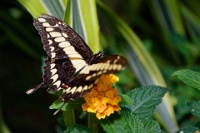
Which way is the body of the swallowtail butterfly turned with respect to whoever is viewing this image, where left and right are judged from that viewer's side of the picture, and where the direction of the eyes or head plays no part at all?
facing away from the viewer and to the right of the viewer
